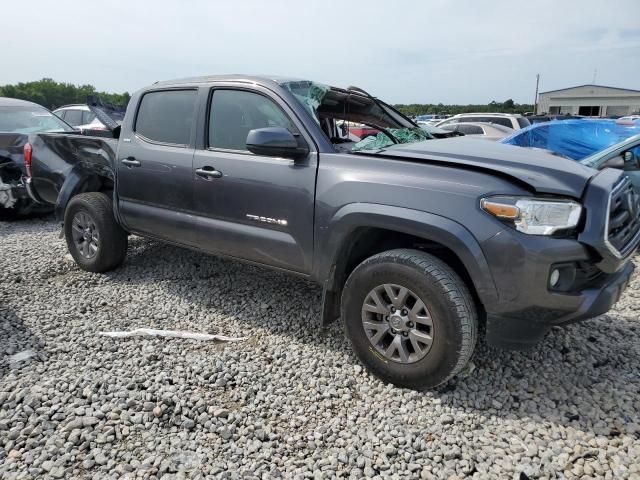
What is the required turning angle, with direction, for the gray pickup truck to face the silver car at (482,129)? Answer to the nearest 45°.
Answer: approximately 135° to its left

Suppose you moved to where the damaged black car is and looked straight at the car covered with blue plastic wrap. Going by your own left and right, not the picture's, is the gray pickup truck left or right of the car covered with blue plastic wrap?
right

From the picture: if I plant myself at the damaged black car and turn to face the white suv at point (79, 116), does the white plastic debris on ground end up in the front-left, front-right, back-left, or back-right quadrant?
back-right

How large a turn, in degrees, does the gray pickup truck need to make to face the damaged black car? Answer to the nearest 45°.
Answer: approximately 180°

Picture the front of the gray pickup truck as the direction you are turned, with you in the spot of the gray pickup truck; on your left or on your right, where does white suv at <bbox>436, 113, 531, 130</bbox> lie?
on your left

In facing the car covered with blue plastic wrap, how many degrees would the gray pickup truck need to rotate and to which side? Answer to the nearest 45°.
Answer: approximately 90° to its left

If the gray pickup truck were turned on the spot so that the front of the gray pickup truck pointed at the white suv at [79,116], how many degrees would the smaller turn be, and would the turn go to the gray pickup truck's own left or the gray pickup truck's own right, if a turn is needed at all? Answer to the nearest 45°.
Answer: approximately 180°

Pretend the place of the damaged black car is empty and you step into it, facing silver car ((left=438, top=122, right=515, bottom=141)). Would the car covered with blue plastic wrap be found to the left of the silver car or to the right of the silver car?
right

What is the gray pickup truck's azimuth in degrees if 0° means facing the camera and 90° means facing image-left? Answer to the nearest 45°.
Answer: approximately 315°
